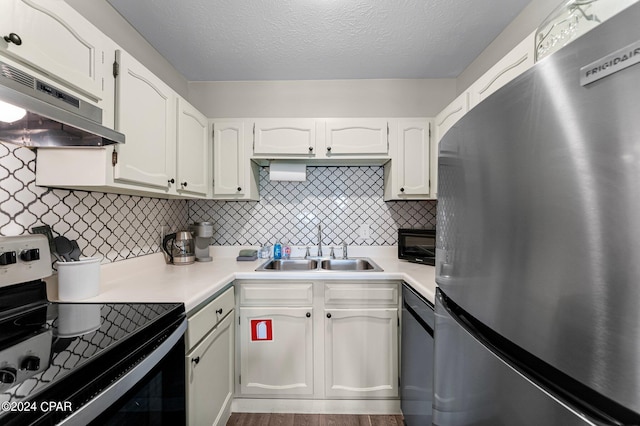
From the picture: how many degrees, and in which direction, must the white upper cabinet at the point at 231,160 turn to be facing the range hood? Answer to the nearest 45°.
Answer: approximately 45° to its right

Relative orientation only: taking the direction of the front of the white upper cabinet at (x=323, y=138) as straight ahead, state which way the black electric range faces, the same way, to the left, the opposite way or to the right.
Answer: to the left

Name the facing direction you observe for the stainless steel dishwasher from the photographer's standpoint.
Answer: facing to the left of the viewer

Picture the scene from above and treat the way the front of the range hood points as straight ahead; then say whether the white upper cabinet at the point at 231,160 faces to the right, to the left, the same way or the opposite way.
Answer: to the right

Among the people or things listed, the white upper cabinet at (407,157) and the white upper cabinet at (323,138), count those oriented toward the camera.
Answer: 2

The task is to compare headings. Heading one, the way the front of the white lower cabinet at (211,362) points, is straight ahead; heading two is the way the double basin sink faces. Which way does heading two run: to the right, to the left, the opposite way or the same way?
to the right

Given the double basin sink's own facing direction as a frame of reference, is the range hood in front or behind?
in front

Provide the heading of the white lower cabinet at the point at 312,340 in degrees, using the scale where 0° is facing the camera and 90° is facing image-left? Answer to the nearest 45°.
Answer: approximately 0°

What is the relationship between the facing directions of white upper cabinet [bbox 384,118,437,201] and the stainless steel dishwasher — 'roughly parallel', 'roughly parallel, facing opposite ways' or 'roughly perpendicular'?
roughly perpendicular

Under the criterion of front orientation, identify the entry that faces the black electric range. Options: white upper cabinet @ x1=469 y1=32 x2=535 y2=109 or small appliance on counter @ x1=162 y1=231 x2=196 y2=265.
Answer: the white upper cabinet
